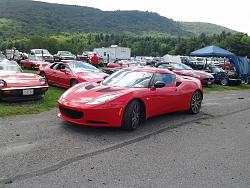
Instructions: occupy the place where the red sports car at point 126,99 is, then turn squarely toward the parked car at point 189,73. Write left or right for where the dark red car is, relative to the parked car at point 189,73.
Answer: left

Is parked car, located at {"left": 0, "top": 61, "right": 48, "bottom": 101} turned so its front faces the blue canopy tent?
no

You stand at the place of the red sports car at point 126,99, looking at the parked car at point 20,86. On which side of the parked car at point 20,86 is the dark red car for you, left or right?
right

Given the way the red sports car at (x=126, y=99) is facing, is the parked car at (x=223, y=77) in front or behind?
behind

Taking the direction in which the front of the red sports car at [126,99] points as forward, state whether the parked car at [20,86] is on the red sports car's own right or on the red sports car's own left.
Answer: on the red sports car's own right

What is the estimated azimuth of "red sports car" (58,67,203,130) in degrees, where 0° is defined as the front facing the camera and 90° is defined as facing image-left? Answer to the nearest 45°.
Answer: approximately 45°

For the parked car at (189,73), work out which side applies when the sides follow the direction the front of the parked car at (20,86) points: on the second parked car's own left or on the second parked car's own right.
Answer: on the second parked car's own left

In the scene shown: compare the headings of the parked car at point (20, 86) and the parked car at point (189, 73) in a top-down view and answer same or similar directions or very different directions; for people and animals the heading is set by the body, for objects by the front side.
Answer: same or similar directions

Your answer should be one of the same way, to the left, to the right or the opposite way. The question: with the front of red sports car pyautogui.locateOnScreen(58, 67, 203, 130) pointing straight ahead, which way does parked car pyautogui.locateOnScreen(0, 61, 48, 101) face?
to the left

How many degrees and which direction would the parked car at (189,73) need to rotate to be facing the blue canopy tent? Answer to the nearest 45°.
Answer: approximately 90° to its left

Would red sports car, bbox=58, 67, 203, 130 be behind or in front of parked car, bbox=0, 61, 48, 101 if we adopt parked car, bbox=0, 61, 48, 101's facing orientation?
in front

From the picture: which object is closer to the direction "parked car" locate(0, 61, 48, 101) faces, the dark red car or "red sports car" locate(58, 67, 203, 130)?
the red sports car

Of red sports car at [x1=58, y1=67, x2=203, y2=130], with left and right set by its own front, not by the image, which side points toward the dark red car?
right

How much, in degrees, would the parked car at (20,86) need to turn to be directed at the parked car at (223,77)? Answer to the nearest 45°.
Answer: approximately 90° to its left
